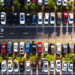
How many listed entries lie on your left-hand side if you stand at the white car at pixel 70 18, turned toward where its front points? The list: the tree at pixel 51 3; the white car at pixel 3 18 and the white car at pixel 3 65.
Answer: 0

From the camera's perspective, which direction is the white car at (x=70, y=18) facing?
toward the camera

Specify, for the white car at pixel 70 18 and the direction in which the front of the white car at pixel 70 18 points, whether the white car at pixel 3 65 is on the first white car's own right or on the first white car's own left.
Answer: on the first white car's own right

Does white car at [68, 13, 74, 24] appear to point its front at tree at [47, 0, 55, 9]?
no

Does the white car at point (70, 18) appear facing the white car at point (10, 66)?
no

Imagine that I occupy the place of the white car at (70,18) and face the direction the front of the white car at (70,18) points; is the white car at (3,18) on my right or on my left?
on my right

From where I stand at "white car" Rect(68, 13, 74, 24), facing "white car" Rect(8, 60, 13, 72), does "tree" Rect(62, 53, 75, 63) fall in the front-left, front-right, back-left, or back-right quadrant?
front-left
